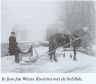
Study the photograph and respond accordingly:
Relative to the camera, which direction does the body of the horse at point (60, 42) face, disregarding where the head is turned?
to the viewer's right

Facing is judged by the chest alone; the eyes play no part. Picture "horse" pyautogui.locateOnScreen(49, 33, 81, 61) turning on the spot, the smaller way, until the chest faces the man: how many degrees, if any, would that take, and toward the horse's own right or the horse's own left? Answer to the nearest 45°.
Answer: approximately 180°
